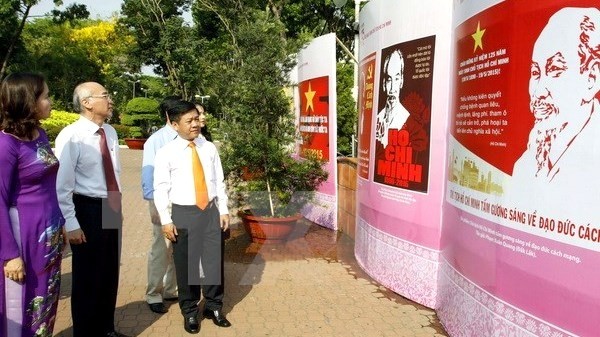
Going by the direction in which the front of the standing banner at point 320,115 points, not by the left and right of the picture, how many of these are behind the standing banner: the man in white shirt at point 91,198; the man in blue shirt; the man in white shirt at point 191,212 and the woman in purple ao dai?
0

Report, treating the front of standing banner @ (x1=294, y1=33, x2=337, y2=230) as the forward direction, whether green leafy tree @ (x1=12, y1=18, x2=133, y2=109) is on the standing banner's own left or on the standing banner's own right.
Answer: on the standing banner's own right

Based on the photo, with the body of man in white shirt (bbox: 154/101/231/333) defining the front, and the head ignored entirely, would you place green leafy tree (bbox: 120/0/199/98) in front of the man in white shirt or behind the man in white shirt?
behind

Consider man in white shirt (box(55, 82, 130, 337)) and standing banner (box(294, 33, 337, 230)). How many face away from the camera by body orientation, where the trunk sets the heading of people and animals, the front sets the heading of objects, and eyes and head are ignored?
0

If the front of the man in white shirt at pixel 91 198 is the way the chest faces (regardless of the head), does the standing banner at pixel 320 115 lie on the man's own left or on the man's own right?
on the man's own left

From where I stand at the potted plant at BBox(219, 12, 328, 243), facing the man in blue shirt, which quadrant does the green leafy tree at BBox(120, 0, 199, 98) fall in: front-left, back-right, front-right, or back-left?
back-right

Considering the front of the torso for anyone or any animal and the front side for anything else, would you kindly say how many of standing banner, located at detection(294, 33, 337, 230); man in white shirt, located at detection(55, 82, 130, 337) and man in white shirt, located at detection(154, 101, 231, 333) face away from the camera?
0

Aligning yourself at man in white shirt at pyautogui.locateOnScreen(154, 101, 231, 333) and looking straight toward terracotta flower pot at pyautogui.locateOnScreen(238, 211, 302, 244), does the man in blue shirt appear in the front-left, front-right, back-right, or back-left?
front-left

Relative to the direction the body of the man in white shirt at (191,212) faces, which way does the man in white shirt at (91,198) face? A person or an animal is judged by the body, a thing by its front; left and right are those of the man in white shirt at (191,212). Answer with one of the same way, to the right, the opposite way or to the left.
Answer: the same way

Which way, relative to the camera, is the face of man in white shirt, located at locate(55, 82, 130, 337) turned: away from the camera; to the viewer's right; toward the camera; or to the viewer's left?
to the viewer's right

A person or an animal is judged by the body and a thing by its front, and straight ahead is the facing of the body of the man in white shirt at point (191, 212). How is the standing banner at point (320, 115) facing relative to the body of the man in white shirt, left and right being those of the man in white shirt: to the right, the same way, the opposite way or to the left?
to the right

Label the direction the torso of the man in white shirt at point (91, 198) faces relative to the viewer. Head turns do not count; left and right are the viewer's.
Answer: facing the viewer and to the right of the viewer

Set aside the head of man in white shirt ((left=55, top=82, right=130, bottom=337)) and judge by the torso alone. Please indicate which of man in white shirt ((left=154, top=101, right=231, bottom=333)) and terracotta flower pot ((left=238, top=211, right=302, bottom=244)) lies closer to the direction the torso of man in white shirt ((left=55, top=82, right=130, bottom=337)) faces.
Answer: the man in white shirt

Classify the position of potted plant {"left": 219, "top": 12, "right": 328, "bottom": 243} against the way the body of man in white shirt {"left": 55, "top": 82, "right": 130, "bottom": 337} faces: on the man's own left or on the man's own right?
on the man's own left

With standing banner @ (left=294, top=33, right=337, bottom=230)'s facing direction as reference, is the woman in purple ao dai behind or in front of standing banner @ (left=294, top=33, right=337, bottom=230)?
in front

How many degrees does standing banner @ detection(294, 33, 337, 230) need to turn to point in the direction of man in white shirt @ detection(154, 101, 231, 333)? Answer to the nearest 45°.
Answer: approximately 45° to its left

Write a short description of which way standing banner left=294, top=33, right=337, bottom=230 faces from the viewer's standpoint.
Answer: facing the viewer and to the left of the viewer
